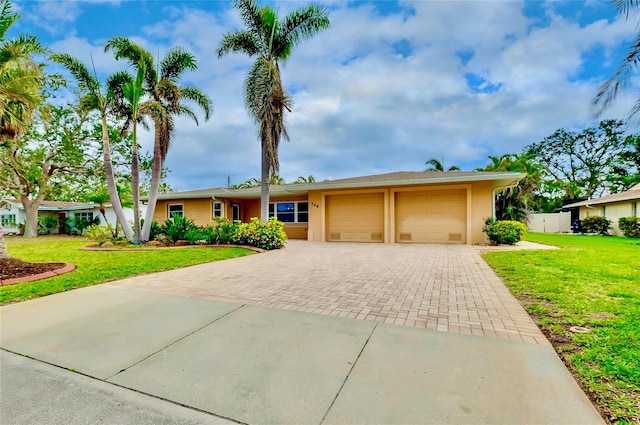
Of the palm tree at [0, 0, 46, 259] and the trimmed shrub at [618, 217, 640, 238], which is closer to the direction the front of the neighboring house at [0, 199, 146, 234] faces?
the palm tree

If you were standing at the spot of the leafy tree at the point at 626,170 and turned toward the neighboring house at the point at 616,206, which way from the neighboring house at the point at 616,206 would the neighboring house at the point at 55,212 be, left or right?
right

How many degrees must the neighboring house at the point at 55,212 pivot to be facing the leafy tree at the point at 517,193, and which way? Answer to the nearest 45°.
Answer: approximately 45° to its left

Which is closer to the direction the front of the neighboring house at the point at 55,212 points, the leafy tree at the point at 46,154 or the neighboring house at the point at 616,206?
the leafy tree

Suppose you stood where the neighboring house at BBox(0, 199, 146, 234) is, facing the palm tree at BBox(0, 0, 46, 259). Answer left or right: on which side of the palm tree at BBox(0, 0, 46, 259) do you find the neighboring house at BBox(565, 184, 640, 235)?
left

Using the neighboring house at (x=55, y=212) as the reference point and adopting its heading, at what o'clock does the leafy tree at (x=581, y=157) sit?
The leafy tree is roughly at 10 o'clock from the neighboring house.

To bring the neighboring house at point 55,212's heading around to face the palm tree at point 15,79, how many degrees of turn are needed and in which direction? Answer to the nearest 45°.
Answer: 0° — it already faces it

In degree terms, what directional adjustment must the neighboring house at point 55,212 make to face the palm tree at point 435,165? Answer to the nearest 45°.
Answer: approximately 45° to its left

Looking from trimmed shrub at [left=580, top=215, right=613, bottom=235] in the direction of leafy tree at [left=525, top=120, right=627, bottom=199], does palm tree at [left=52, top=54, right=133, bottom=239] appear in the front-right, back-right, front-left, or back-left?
back-left

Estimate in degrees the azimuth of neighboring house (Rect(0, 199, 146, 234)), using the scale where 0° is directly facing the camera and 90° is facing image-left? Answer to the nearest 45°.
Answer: approximately 0°
